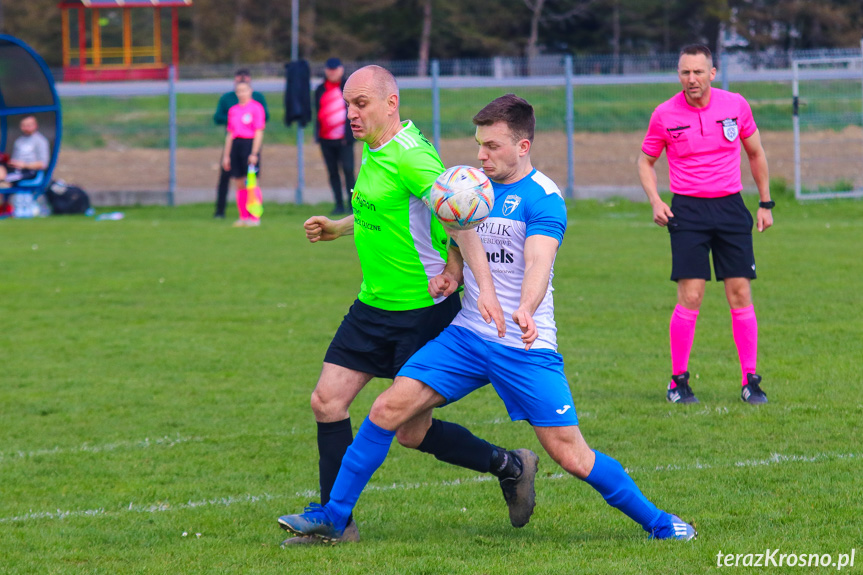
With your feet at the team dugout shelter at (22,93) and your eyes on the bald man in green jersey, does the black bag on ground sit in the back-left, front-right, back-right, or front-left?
front-left

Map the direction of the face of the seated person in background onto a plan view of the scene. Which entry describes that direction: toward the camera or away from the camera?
toward the camera

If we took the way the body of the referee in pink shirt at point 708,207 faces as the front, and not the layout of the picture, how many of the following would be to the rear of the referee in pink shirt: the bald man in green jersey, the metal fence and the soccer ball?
1

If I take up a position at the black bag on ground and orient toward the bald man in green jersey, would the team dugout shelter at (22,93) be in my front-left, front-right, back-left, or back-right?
back-right

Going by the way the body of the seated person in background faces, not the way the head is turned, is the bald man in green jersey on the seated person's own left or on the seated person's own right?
on the seated person's own left

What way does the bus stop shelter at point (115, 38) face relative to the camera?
toward the camera

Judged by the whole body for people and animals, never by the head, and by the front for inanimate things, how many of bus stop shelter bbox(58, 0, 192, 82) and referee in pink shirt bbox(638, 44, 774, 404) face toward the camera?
2

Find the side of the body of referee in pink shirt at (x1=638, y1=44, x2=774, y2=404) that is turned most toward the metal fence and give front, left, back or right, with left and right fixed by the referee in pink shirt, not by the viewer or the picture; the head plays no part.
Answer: back

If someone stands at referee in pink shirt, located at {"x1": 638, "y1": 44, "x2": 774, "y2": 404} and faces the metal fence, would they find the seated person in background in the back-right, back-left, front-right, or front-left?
front-left

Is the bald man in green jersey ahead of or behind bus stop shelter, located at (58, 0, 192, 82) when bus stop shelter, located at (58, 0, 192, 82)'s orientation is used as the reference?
ahead

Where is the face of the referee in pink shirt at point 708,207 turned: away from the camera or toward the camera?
toward the camera

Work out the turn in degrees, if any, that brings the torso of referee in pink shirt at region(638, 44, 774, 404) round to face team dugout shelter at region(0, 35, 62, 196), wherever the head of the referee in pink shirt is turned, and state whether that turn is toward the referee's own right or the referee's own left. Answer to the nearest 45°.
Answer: approximately 135° to the referee's own right

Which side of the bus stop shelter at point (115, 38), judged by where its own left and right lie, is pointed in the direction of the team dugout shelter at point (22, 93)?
front

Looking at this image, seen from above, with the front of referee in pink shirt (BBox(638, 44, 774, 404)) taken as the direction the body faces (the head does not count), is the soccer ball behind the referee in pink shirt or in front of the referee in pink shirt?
in front

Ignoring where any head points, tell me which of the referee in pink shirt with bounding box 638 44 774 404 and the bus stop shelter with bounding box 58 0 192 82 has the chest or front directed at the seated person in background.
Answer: the bus stop shelter
